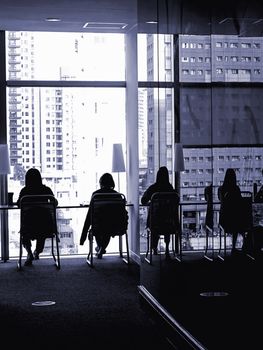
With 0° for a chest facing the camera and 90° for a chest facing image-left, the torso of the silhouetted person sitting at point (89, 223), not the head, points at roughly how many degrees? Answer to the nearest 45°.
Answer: approximately 180°

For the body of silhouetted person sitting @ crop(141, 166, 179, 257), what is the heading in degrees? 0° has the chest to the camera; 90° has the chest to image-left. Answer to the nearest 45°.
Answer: approximately 180°

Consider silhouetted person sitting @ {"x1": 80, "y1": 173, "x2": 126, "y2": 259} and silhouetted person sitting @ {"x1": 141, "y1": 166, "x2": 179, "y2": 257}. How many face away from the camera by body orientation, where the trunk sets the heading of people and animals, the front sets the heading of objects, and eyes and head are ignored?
2
